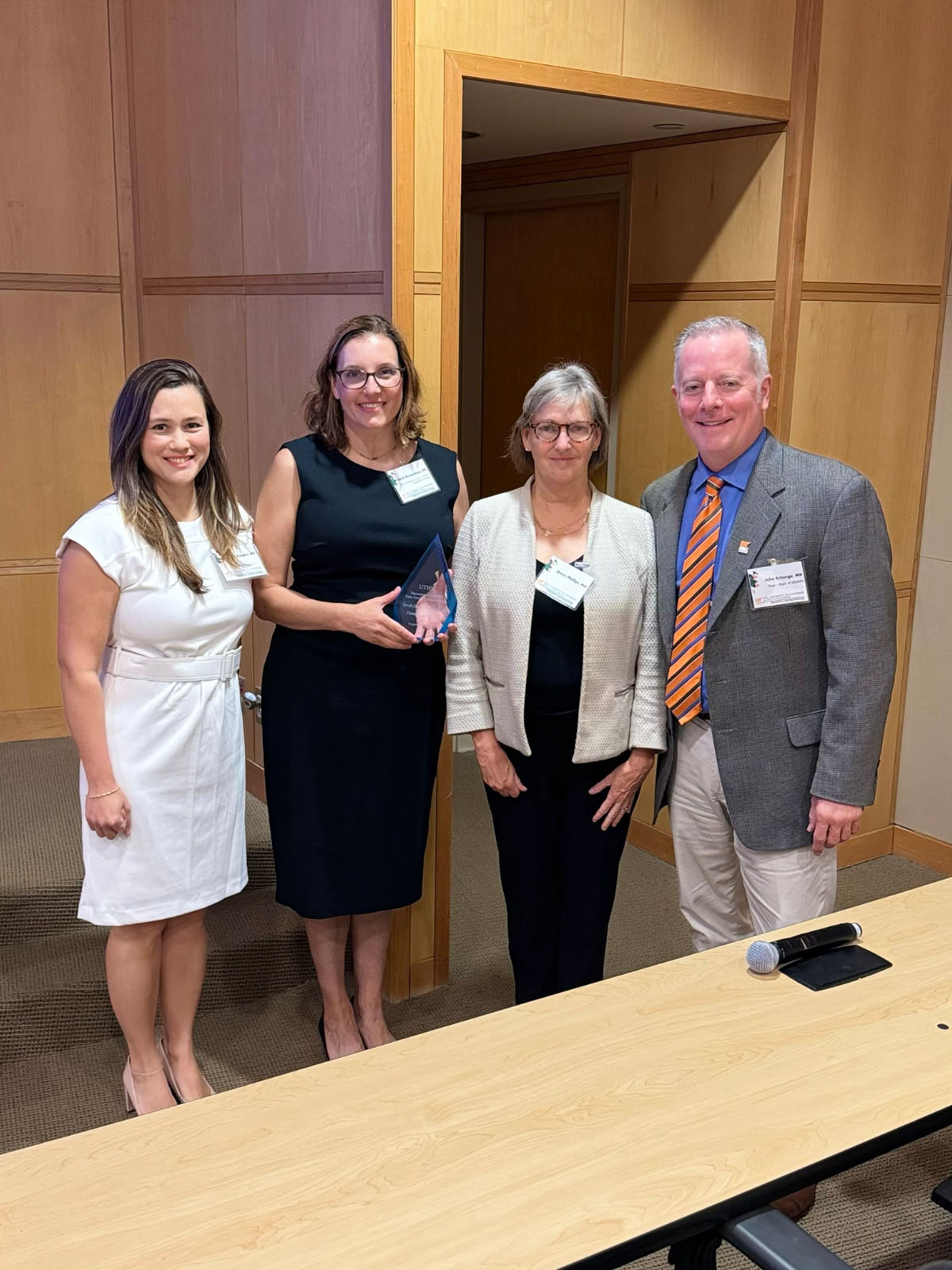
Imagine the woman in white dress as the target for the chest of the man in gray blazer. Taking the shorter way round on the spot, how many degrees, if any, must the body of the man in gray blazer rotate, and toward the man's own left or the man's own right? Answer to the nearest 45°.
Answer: approximately 45° to the man's own right

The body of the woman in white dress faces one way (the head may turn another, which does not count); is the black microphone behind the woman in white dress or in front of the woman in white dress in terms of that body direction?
in front

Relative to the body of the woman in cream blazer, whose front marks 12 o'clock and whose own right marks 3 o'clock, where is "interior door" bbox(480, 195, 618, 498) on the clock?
The interior door is roughly at 6 o'clock from the woman in cream blazer.

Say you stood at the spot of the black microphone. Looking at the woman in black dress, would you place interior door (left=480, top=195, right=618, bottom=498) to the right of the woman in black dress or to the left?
right
